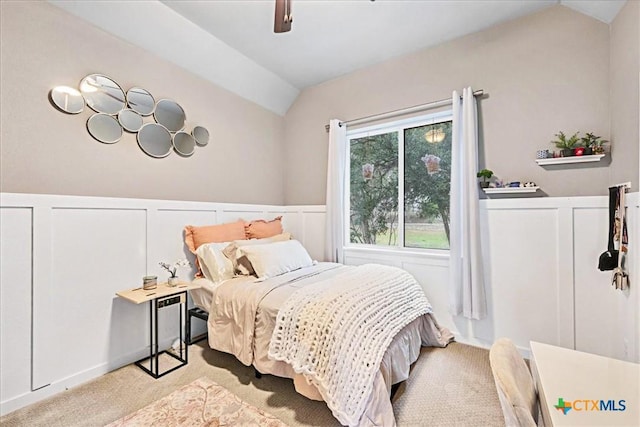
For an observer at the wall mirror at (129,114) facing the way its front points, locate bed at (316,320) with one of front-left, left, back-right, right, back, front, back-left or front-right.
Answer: front

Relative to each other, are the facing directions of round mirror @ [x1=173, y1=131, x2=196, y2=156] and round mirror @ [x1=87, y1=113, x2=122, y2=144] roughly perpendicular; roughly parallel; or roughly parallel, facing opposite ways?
roughly parallel

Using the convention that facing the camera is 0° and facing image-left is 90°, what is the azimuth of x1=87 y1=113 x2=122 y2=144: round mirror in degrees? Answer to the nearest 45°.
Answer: approximately 315°

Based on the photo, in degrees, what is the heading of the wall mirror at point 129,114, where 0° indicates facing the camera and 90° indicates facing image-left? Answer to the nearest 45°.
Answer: approximately 315°

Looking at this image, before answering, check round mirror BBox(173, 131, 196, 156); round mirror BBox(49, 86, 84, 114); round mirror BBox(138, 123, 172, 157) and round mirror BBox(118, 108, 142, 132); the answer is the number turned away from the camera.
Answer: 0

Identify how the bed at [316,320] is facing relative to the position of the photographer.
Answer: facing the viewer and to the right of the viewer

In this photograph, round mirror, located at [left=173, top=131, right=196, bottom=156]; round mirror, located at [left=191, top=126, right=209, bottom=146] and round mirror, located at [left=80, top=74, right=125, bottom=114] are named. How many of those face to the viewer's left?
0

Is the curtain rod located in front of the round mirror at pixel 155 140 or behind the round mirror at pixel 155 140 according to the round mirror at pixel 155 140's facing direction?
in front

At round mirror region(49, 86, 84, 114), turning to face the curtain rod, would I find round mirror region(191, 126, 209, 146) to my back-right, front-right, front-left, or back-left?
front-left

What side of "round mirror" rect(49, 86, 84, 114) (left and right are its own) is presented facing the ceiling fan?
front

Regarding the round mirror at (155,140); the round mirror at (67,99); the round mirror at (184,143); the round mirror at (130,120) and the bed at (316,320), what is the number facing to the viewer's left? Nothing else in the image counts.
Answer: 0

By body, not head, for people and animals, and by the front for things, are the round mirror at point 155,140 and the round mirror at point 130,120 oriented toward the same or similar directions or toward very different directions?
same or similar directions

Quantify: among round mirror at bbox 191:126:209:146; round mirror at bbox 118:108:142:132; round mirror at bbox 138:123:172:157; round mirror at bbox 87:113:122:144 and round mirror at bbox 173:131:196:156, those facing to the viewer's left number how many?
0

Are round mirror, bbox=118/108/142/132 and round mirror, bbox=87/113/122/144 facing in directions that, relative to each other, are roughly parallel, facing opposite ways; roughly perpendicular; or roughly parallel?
roughly parallel

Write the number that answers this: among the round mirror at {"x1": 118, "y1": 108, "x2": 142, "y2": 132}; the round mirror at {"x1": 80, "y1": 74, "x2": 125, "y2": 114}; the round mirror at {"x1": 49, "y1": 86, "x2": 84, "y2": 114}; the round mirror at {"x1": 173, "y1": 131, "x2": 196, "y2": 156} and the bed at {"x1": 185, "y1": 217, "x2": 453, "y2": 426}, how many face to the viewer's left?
0
